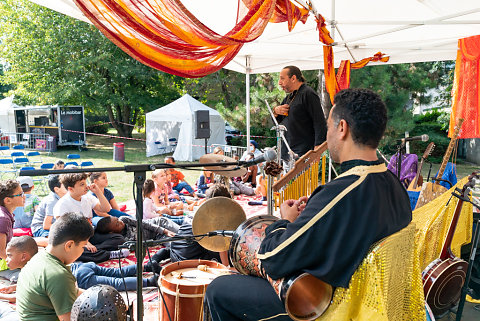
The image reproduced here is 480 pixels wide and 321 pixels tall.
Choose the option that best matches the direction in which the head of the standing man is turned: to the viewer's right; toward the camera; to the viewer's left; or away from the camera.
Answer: to the viewer's left

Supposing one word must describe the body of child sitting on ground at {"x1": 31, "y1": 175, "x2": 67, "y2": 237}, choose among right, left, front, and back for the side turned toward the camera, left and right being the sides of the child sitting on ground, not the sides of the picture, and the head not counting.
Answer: right

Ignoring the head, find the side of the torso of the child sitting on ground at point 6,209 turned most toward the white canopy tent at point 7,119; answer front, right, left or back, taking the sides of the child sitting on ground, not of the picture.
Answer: left

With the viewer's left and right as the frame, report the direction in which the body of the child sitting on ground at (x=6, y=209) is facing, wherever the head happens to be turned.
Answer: facing to the right of the viewer

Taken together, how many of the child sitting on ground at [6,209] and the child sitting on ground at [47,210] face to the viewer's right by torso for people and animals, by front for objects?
2

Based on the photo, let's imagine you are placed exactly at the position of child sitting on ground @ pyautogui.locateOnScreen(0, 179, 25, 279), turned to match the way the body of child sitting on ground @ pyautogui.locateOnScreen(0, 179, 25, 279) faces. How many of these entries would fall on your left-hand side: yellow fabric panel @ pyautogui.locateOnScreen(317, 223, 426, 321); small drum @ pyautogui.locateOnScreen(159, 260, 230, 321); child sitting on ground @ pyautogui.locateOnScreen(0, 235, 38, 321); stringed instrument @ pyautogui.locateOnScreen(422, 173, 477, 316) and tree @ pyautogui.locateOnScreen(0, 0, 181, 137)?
1

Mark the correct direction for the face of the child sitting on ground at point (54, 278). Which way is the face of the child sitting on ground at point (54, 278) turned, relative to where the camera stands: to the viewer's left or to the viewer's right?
to the viewer's right

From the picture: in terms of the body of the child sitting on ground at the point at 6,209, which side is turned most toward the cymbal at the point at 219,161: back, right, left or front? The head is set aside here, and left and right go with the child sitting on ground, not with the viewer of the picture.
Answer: front
